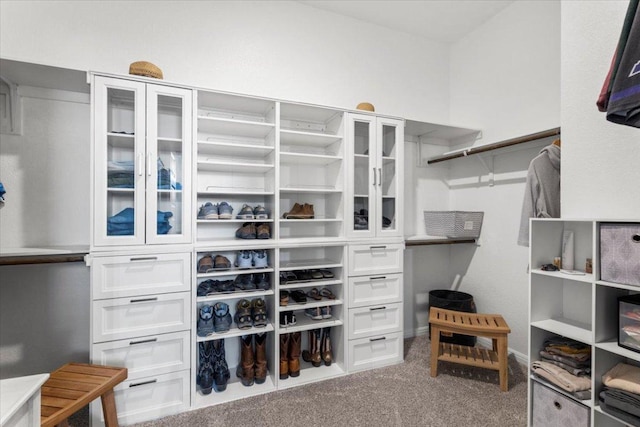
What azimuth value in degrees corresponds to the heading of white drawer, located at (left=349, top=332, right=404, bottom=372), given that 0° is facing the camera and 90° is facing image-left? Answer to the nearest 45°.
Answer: approximately 315°

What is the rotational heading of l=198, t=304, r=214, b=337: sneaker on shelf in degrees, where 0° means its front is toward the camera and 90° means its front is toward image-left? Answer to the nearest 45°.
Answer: approximately 0°

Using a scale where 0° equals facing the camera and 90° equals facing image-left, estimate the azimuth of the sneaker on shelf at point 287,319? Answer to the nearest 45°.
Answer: approximately 0°
